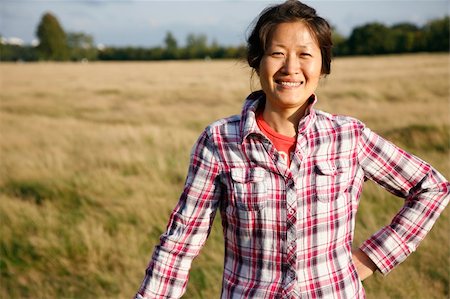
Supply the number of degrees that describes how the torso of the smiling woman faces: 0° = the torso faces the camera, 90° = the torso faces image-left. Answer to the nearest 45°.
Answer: approximately 0°
